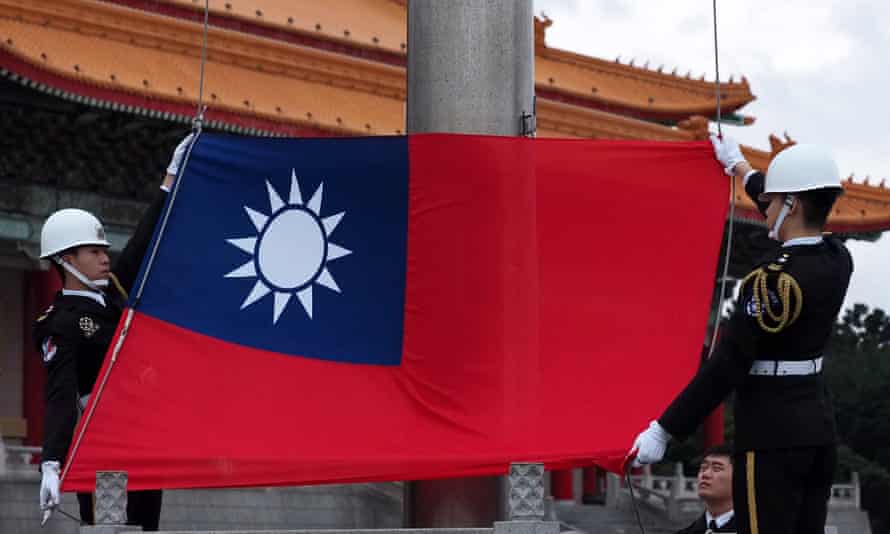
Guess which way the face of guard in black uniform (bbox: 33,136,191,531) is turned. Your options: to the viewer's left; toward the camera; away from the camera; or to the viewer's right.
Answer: to the viewer's right

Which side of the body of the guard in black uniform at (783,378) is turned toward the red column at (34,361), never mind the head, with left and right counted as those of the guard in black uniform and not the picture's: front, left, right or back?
front

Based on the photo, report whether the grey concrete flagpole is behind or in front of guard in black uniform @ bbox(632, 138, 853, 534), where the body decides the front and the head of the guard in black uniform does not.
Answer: in front

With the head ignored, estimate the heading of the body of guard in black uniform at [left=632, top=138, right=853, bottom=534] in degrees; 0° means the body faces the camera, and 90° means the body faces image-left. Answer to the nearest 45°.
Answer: approximately 135°

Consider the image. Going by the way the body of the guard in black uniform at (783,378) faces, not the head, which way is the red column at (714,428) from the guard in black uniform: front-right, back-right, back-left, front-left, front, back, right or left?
front-right

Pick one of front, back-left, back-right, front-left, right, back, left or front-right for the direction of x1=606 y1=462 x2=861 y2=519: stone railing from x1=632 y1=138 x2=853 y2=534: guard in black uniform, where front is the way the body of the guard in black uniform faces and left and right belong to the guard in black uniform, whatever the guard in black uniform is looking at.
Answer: front-right
